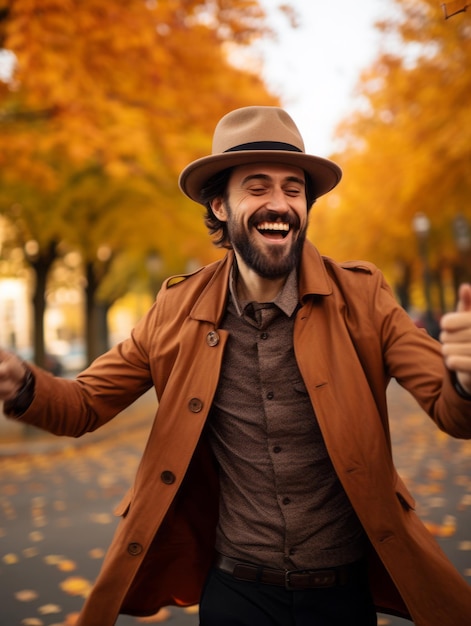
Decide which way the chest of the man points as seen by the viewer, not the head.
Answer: toward the camera

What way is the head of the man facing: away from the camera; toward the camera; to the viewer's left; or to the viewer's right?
toward the camera

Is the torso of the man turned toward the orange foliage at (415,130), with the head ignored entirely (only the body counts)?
no

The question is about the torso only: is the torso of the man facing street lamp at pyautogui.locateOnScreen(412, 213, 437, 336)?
no
